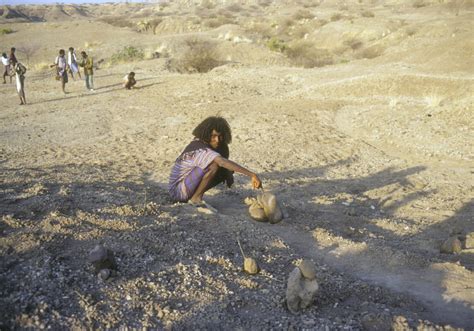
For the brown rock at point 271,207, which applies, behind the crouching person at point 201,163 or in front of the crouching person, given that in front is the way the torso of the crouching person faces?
in front

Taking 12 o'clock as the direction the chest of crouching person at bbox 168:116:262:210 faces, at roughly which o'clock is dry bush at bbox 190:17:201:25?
The dry bush is roughly at 9 o'clock from the crouching person.

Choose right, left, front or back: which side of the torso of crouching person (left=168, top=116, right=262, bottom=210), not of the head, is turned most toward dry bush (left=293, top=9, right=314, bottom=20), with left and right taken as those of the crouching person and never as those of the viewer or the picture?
left

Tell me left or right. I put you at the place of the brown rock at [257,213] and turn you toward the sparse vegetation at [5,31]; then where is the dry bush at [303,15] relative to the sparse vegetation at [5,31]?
right

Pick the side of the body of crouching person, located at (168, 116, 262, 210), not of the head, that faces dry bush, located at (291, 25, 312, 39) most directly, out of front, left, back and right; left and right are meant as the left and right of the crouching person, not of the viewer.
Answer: left

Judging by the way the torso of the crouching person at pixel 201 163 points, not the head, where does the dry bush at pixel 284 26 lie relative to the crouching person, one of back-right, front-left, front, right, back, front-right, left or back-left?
left

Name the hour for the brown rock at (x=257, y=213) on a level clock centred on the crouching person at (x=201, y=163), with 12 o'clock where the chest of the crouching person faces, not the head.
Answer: The brown rock is roughly at 1 o'clock from the crouching person.

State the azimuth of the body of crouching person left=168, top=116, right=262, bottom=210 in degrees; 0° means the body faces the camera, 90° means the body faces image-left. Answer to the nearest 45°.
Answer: approximately 270°

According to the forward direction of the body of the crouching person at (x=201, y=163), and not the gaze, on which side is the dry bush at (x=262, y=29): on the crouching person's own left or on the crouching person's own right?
on the crouching person's own left

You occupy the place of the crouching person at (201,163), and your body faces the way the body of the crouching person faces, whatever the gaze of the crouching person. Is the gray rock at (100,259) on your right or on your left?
on your right
